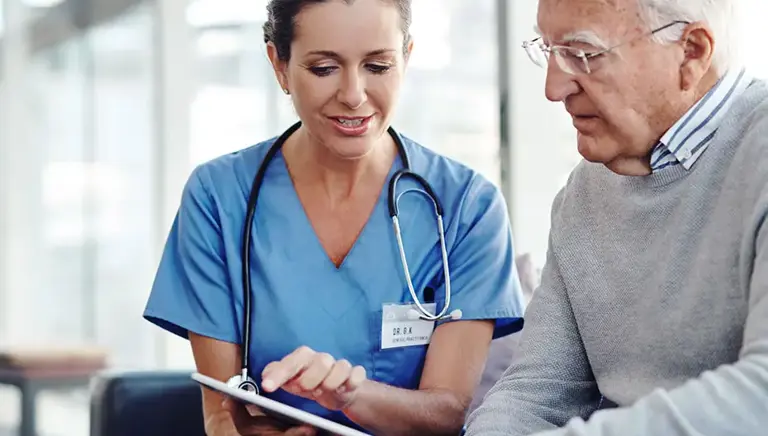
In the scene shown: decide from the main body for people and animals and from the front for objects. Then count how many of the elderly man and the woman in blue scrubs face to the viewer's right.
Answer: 0

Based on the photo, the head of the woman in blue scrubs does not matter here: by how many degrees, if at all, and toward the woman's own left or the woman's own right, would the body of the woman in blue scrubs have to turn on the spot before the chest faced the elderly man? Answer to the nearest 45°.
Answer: approximately 45° to the woman's own left

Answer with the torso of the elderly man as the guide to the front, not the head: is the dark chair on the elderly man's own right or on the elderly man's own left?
on the elderly man's own right

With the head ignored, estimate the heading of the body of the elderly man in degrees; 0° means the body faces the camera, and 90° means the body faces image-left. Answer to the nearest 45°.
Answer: approximately 45°

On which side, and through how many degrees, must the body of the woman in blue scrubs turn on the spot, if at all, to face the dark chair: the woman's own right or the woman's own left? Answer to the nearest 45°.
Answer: approximately 135° to the woman's own right

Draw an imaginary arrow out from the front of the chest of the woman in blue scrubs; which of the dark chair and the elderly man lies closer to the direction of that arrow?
the elderly man

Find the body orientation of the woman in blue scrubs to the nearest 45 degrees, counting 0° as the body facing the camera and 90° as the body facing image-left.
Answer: approximately 0°
